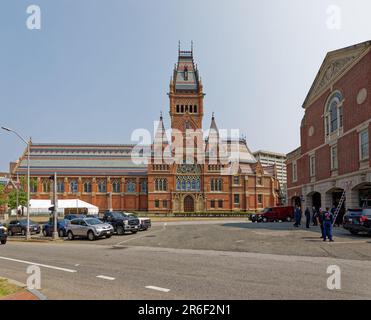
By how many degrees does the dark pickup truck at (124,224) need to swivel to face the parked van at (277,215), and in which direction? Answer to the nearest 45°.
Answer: approximately 90° to its left

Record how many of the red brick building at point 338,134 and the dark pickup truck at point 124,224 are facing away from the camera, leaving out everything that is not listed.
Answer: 0

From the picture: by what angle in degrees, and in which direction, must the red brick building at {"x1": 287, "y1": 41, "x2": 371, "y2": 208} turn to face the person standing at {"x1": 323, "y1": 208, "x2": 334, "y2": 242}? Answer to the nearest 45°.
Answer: approximately 45° to its left

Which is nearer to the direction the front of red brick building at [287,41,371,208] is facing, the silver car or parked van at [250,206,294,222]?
the silver car

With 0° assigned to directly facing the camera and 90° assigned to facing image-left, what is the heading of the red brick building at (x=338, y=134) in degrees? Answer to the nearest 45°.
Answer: approximately 45°

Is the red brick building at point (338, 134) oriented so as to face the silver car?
yes

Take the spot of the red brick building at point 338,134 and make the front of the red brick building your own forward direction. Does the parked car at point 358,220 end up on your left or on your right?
on your left

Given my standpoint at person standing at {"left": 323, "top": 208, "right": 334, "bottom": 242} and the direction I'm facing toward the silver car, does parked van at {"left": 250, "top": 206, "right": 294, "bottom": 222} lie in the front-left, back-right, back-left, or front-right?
front-right

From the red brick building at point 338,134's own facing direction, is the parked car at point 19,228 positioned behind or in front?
in front

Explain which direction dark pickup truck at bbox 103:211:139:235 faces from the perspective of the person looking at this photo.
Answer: facing the viewer and to the right of the viewer

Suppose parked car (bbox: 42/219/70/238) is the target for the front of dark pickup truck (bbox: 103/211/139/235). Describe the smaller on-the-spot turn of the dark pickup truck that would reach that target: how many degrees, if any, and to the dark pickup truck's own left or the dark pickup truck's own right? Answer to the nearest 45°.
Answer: approximately 180°
